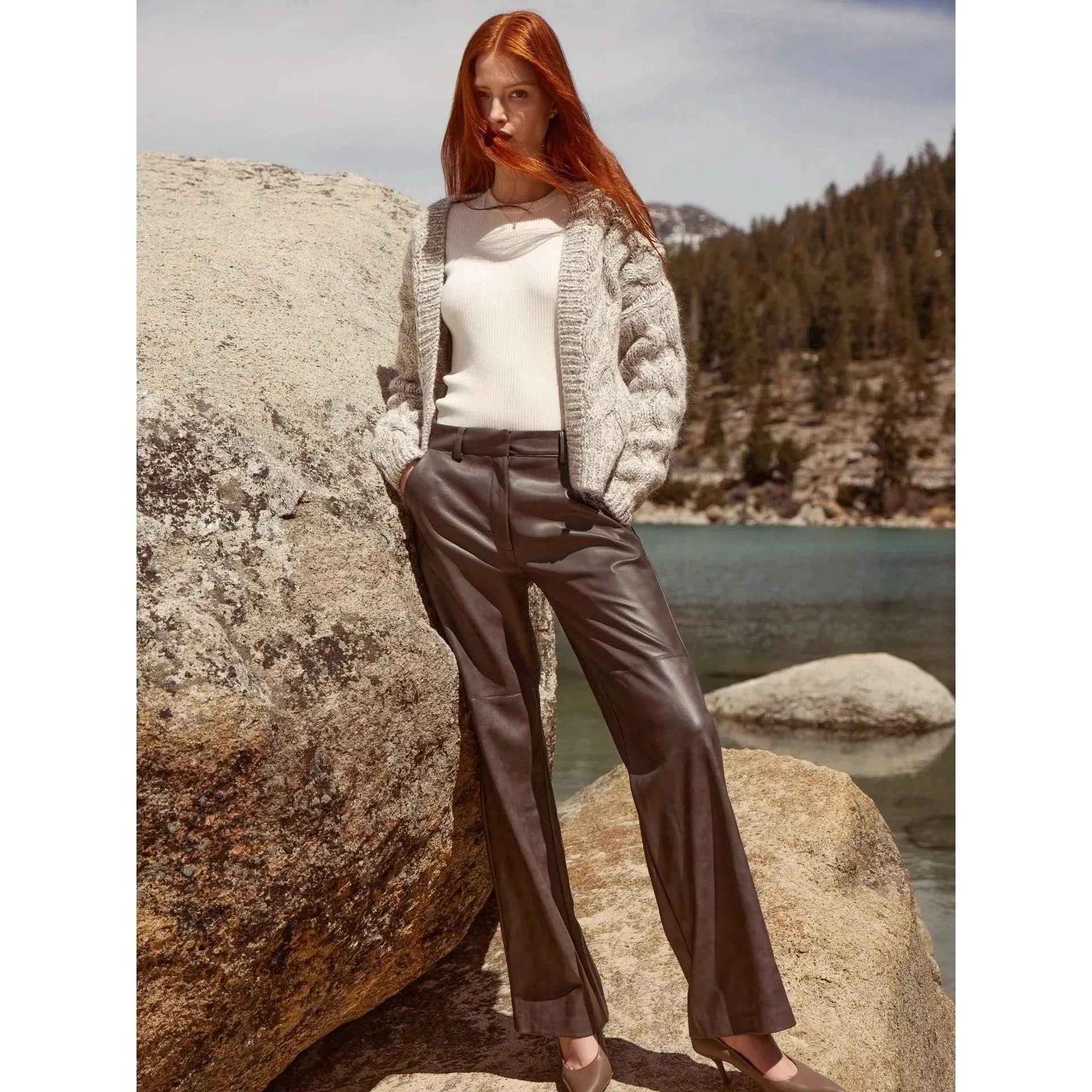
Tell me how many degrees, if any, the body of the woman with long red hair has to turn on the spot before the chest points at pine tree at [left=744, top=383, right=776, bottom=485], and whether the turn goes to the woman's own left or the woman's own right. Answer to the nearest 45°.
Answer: approximately 180°

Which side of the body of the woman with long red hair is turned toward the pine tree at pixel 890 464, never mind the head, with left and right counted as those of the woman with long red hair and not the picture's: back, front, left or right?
back

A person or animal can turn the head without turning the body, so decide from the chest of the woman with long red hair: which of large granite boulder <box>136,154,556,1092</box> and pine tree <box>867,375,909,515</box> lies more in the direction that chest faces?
the large granite boulder

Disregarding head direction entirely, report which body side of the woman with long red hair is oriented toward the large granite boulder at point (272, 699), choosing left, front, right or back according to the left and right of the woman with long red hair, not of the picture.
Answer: right

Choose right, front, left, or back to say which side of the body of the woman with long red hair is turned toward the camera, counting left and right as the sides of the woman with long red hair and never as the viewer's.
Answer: front
